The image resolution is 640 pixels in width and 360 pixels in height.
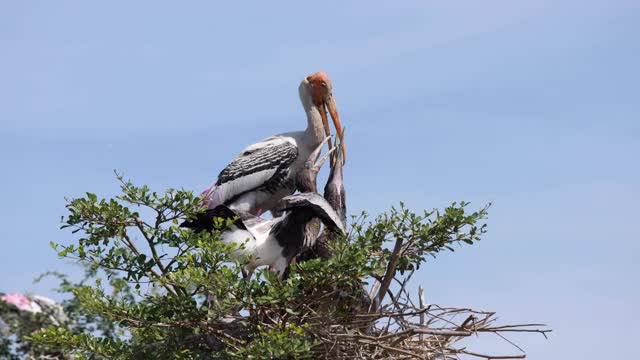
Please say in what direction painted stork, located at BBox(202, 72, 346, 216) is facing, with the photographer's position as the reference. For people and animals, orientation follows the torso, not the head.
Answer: facing to the right of the viewer

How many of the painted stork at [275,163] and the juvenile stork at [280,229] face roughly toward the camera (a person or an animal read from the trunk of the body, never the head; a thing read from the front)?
0

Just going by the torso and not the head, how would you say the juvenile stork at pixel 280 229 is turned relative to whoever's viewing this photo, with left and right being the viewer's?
facing away from the viewer and to the right of the viewer
